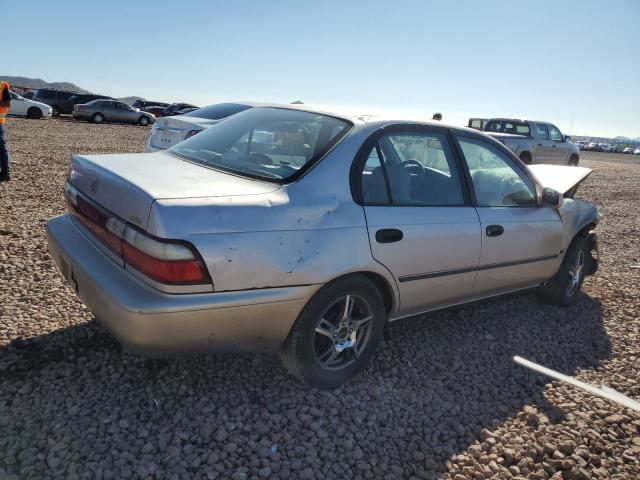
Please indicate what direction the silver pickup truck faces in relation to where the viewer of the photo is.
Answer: facing away from the viewer and to the right of the viewer

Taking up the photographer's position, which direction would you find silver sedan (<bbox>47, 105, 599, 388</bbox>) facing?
facing away from the viewer and to the right of the viewer

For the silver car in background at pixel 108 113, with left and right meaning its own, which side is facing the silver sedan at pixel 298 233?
right

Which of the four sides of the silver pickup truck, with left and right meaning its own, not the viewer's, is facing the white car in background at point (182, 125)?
back

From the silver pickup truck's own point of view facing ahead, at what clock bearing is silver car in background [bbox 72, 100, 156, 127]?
The silver car in background is roughly at 8 o'clock from the silver pickup truck.

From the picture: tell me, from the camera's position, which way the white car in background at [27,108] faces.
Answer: facing to the right of the viewer

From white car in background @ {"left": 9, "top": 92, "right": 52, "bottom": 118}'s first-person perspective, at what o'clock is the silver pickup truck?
The silver pickup truck is roughly at 2 o'clock from the white car in background.

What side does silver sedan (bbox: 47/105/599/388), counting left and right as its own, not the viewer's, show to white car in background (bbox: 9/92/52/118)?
left

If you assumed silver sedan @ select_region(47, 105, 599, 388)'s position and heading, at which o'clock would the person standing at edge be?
The person standing at edge is roughly at 9 o'clock from the silver sedan.

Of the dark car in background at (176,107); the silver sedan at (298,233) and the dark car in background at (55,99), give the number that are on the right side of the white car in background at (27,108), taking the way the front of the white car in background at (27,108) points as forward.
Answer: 1

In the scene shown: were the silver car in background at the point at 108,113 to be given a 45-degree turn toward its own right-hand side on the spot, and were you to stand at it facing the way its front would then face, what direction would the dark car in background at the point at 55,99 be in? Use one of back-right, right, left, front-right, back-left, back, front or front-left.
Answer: back
